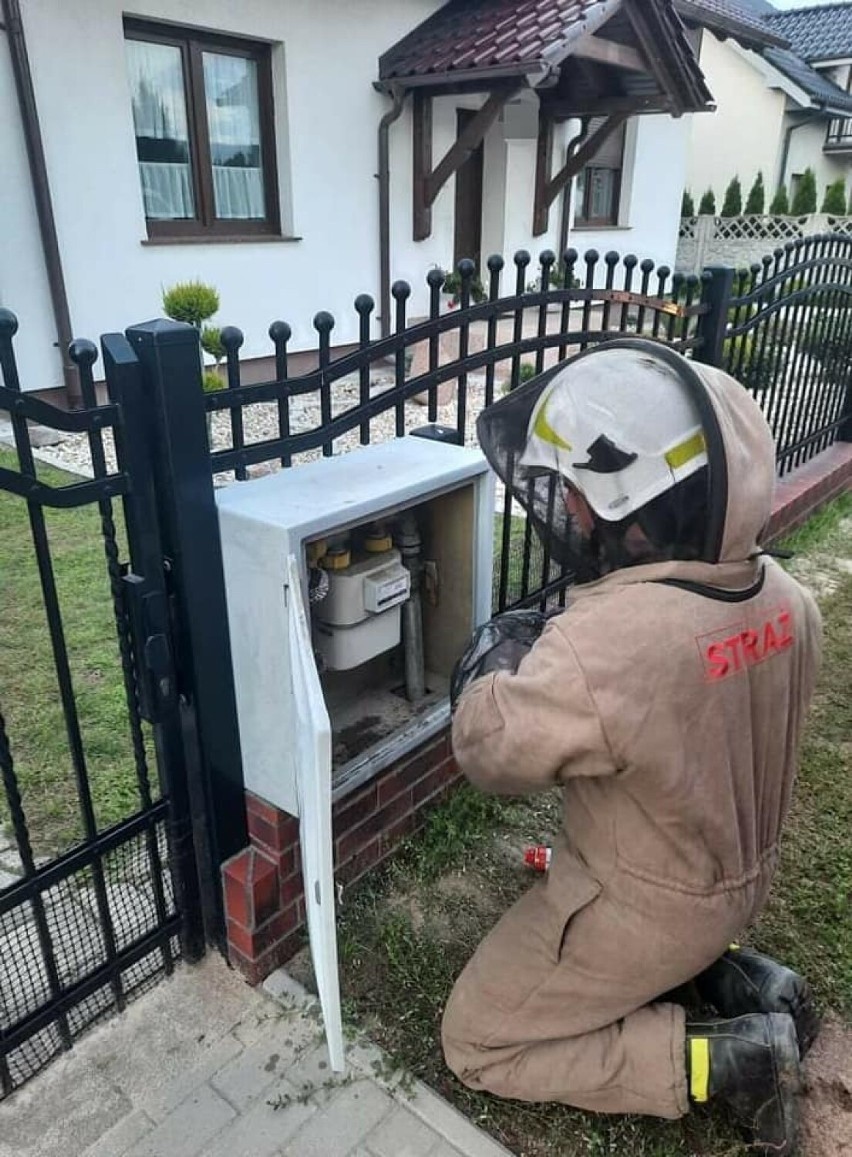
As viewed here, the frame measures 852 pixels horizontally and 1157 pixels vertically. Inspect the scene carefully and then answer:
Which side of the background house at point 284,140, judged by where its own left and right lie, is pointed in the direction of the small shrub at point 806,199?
left

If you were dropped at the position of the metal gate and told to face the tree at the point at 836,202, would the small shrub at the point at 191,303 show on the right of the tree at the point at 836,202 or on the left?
left

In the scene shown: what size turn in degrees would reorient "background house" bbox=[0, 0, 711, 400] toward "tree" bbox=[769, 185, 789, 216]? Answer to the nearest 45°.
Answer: approximately 90° to its left

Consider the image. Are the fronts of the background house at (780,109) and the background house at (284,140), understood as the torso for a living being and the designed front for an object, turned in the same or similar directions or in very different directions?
same or similar directions

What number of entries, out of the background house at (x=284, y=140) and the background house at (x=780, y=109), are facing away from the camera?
0

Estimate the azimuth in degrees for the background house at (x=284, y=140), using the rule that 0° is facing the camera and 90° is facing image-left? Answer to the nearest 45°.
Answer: approximately 315°

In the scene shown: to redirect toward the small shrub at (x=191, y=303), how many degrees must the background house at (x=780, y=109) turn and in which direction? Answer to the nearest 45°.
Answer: approximately 45° to its right

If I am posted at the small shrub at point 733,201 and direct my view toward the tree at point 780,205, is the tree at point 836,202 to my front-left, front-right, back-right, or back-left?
front-left

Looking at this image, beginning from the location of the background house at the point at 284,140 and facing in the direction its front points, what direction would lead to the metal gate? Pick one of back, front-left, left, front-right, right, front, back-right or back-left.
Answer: front-right

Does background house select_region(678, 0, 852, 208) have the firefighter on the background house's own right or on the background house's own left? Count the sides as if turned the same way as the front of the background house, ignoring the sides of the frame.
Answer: on the background house's own right

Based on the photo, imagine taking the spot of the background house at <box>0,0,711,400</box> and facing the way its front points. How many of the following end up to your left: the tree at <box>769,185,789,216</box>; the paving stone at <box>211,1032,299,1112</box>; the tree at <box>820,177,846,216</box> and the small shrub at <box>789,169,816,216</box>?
3

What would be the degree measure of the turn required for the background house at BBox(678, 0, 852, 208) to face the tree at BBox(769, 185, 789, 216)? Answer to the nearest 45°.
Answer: approximately 45° to its right

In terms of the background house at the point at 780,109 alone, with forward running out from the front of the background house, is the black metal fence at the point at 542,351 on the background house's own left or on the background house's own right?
on the background house's own right

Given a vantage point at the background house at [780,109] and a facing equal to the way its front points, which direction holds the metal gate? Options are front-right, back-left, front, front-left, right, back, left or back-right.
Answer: front-right

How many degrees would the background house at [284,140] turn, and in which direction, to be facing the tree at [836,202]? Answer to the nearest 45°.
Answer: approximately 90° to its left

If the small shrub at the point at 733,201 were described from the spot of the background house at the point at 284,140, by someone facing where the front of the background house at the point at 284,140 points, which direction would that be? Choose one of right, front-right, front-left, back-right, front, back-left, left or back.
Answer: left

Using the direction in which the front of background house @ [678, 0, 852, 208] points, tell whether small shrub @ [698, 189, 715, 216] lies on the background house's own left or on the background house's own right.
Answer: on the background house's own right

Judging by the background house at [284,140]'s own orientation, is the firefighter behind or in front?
in front

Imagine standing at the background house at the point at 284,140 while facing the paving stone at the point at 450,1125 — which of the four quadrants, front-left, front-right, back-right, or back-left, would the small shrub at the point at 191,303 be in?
front-right
